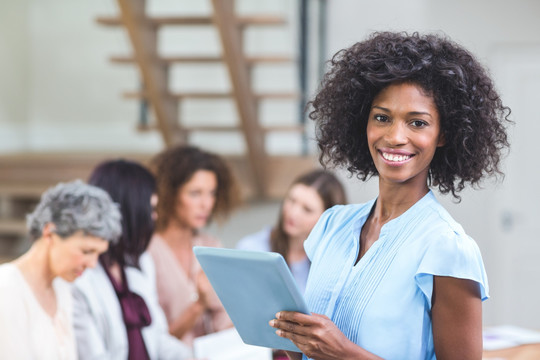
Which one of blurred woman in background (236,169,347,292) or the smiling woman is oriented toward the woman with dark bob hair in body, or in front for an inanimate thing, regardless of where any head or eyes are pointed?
the blurred woman in background

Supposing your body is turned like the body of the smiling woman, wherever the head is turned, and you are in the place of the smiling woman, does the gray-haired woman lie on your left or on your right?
on your right

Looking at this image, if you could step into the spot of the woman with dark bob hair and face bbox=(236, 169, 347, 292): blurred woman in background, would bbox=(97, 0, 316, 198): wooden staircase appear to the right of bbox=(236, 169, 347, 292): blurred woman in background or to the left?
left

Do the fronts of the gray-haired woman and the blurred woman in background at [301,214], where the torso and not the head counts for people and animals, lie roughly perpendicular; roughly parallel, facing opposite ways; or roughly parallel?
roughly perpendicular

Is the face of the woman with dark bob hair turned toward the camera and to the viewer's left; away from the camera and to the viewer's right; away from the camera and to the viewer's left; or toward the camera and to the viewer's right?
away from the camera and to the viewer's right

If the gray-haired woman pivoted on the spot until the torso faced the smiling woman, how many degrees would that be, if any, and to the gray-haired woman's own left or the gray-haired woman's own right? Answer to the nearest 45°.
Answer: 0° — they already face them

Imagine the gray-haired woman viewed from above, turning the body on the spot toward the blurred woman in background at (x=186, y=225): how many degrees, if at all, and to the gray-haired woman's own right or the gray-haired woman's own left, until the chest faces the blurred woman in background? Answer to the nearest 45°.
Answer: approximately 90° to the gray-haired woman's own left

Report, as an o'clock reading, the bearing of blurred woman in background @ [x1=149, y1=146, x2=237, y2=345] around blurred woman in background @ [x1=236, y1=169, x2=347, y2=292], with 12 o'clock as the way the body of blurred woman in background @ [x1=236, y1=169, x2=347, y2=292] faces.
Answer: blurred woman in background @ [x1=149, y1=146, x2=237, y2=345] is roughly at 2 o'clock from blurred woman in background @ [x1=236, y1=169, x2=347, y2=292].

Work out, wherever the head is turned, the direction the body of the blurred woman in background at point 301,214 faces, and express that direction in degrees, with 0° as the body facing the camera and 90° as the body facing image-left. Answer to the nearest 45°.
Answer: approximately 45°
